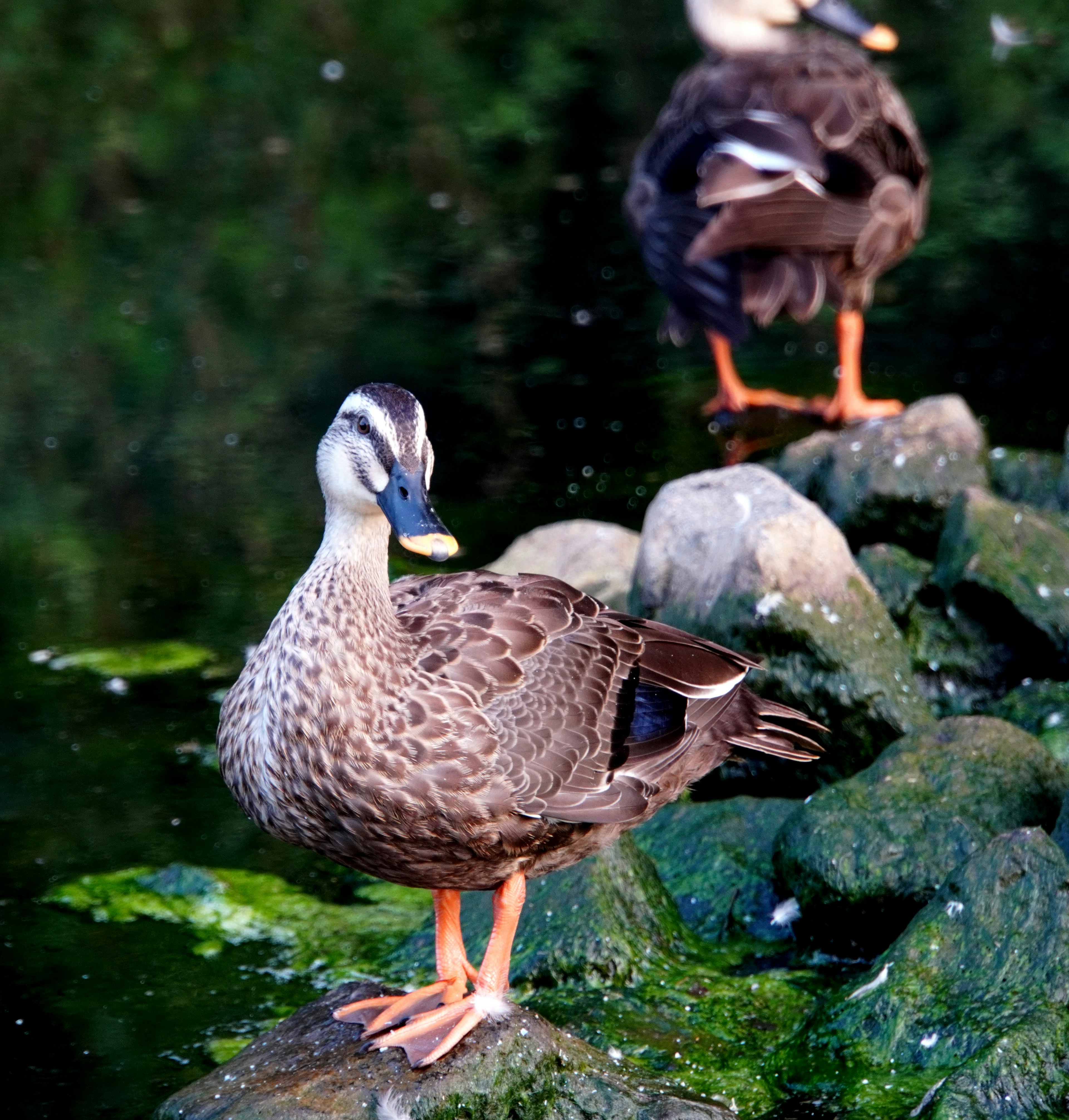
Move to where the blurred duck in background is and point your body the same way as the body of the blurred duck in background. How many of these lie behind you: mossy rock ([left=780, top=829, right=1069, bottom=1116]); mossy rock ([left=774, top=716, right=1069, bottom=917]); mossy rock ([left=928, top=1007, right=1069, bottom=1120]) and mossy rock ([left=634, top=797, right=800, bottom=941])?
4

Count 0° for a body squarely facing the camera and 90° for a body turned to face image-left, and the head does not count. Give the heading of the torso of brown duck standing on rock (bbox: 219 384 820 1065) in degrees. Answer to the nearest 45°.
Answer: approximately 45°

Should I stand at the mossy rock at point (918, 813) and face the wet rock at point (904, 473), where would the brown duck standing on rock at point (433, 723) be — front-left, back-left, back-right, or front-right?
back-left

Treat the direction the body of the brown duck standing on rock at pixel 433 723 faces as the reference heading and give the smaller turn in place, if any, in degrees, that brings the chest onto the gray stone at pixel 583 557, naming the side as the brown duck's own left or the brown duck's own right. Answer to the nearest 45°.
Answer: approximately 135° to the brown duck's own right

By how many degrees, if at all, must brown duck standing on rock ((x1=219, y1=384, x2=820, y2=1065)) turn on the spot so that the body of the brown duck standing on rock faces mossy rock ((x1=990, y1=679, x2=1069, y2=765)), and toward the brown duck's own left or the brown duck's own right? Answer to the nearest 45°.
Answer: approximately 180°

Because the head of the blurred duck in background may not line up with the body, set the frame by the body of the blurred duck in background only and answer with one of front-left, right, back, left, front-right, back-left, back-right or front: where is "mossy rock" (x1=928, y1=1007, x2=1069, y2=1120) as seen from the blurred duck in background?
back

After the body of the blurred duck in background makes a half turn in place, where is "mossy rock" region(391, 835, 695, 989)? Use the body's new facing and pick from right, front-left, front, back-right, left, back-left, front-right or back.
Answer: front

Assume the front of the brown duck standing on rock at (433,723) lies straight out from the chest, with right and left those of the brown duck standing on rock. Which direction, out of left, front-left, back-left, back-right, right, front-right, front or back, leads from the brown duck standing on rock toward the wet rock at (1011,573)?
back

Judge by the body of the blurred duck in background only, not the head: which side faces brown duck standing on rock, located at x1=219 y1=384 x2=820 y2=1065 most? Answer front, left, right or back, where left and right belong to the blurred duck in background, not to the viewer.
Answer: back

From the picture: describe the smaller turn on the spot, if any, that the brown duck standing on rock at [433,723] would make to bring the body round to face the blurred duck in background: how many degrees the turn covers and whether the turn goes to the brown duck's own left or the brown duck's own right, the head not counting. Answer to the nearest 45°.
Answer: approximately 135° to the brown duck's own right

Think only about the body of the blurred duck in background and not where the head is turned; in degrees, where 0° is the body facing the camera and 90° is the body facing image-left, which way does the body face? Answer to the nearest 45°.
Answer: approximately 180°

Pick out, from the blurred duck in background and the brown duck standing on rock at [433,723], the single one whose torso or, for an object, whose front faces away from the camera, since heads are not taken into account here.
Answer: the blurred duck in background

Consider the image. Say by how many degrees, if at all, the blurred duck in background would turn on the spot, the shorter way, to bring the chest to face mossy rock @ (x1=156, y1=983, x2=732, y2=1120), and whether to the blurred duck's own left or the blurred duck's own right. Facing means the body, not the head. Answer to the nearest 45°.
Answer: approximately 180°

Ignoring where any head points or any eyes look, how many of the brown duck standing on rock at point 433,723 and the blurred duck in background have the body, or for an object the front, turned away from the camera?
1
